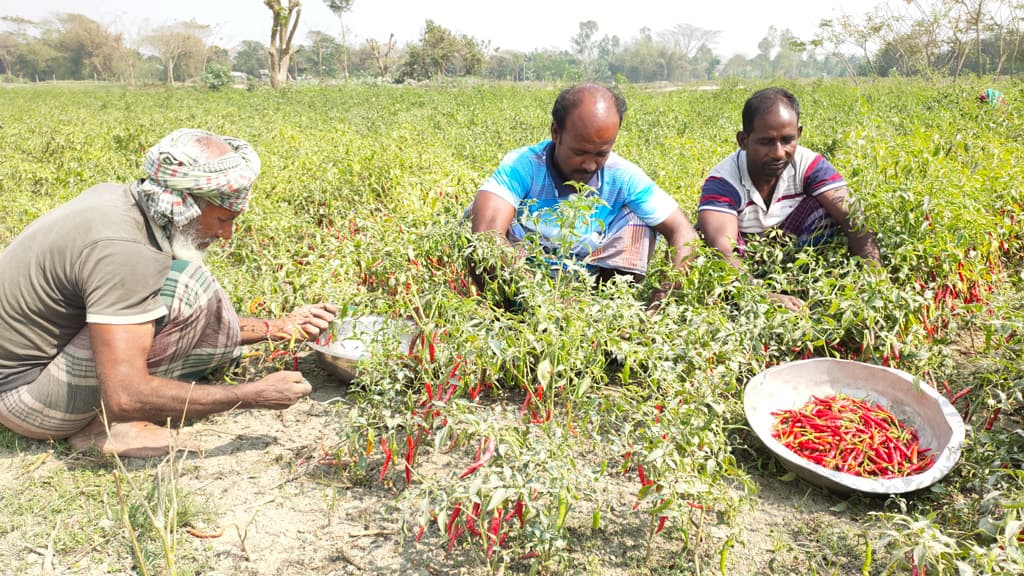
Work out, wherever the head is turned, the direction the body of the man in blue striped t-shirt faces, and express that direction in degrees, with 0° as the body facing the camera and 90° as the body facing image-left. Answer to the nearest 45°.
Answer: approximately 0°

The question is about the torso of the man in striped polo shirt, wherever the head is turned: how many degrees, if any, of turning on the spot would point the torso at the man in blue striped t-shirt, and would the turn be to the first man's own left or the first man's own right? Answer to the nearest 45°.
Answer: approximately 45° to the first man's own right

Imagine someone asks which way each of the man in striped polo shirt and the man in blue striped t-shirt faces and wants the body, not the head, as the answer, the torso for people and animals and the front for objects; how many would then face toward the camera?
2

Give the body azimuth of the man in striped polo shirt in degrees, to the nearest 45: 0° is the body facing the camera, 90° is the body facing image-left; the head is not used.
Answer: approximately 0°

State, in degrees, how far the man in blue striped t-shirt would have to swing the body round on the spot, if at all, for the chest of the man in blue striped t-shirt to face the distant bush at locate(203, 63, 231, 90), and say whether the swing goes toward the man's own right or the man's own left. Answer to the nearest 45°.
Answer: approximately 135° to the man's own right

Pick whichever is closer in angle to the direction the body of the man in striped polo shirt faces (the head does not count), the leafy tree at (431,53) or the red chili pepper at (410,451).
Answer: the red chili pepper
